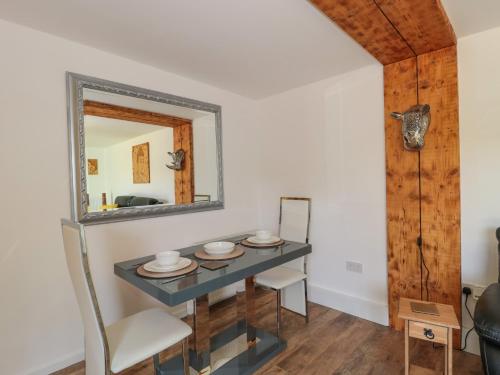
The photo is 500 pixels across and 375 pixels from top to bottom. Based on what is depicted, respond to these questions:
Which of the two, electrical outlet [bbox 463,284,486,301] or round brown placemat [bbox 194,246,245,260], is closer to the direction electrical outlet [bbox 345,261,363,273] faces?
the round brown placemat

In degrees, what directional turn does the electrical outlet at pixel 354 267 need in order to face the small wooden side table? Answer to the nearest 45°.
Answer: approximately 90° to its left

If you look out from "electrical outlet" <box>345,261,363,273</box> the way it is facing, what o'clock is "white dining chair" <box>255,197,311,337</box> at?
The white dining chair is roughly at 1 o'clock from the electrical outlet.

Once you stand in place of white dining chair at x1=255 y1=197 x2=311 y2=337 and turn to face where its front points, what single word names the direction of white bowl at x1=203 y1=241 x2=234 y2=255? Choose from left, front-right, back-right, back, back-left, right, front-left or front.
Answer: front

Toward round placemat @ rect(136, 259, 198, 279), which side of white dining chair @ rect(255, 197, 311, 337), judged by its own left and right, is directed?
front

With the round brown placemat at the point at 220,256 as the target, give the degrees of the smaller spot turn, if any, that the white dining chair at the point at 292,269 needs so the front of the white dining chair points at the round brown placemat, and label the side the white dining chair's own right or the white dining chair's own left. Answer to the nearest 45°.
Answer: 0° — it already faces it

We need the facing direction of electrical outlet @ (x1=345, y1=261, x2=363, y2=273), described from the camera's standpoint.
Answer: facing the viewer and to the left of the viewer

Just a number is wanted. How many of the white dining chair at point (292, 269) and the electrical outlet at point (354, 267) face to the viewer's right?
0

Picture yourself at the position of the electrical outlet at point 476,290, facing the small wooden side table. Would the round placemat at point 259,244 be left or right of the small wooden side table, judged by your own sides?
right

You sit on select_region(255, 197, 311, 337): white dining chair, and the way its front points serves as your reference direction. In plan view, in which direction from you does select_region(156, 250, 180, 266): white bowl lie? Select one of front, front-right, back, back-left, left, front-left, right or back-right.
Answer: front

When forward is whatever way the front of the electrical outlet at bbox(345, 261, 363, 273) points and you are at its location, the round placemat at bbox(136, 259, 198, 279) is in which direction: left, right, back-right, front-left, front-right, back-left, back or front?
front
